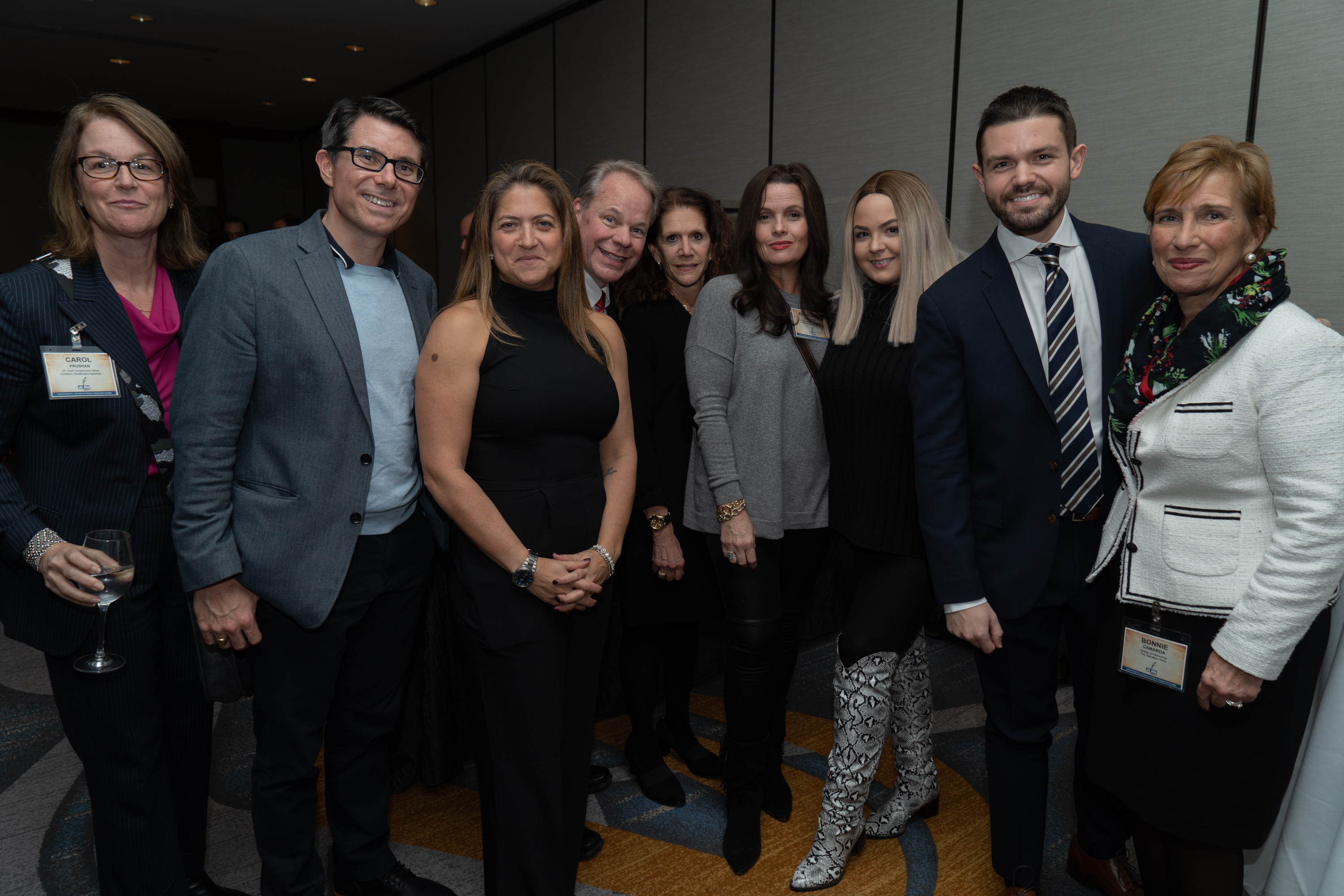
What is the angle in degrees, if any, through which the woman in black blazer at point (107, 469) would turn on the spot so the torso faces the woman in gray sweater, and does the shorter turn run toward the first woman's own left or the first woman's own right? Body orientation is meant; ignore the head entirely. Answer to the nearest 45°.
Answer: approximately 45° to the first woman's own left

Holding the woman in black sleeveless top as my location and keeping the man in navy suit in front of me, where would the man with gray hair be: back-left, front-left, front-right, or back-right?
front-left

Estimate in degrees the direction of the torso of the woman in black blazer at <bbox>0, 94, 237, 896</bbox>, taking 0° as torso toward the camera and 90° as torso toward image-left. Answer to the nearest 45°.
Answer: approximately 315°

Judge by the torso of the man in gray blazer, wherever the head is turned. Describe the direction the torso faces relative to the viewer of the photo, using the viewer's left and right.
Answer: facing the viewer and to the right of the viewer

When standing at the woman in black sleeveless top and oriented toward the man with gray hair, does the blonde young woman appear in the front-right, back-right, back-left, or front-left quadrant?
front-right

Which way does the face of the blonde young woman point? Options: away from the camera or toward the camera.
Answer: toward the camera

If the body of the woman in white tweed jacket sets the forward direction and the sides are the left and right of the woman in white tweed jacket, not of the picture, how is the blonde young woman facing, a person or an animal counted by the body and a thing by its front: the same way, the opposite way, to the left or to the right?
the same way

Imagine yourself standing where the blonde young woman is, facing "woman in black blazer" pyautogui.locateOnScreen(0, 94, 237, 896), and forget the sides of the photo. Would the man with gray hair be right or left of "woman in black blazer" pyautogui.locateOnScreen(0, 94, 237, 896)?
right

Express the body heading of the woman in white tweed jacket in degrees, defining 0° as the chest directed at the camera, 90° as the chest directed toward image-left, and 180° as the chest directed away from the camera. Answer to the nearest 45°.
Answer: approximately 45°

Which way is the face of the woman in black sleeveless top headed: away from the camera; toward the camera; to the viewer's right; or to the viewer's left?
toward the camera
